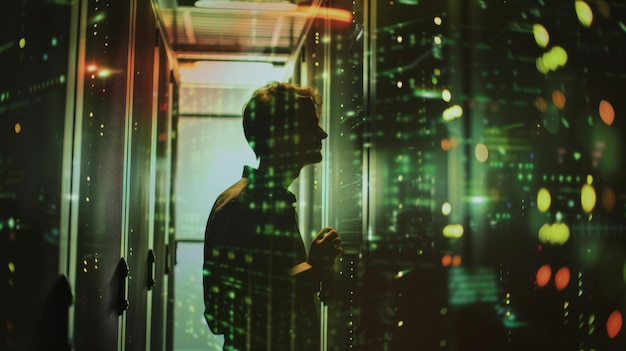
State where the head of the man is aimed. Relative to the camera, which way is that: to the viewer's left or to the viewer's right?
to the viewer's right

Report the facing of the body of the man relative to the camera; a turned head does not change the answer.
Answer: to the viewer's right

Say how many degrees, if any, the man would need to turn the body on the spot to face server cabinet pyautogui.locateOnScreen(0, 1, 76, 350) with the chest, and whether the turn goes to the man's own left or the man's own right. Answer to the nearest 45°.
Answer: approximately 135° to the man's own right

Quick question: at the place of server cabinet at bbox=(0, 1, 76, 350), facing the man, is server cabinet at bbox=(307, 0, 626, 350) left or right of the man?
right
